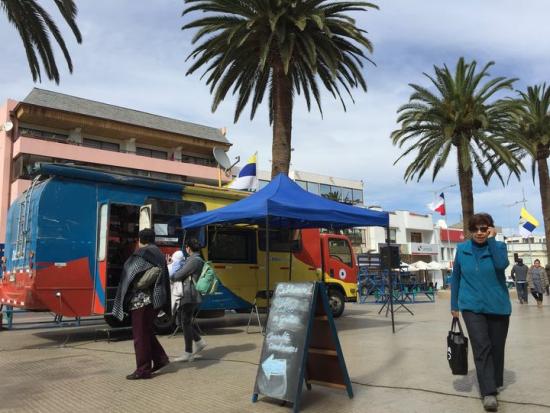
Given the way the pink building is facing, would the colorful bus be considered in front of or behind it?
in front

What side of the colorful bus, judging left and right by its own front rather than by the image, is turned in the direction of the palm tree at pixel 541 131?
front

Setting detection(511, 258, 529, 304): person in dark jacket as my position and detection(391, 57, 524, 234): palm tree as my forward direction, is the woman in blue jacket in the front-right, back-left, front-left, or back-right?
back-left

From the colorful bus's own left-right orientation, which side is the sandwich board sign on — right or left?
on its right

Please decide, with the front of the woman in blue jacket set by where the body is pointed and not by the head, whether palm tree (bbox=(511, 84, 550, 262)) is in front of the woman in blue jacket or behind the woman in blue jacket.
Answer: behind

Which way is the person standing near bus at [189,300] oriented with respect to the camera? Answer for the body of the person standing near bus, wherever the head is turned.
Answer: to the viewer's left
